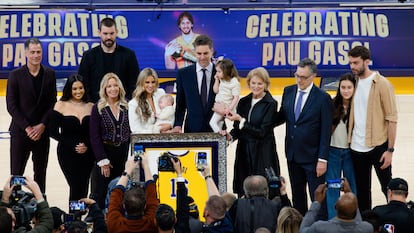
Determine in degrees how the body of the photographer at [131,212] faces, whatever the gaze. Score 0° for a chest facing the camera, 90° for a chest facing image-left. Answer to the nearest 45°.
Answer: approximately 180°

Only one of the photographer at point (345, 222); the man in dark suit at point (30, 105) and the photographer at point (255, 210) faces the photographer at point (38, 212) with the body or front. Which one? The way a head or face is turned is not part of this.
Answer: the man in dark suit

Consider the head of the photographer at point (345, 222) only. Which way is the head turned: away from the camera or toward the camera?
away from the camera

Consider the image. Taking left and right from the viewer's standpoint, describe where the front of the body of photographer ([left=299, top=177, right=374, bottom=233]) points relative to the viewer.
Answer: facing away from the viewer

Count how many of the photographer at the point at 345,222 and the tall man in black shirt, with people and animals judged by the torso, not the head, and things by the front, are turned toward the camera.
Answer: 1

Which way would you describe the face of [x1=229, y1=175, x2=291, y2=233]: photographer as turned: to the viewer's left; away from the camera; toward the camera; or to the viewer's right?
away from the camera

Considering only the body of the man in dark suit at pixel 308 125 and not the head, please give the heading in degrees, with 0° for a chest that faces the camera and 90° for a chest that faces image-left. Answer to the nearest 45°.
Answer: approximately 45°

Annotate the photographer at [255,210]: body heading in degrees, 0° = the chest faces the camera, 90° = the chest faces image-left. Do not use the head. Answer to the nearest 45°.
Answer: approximately 180°
